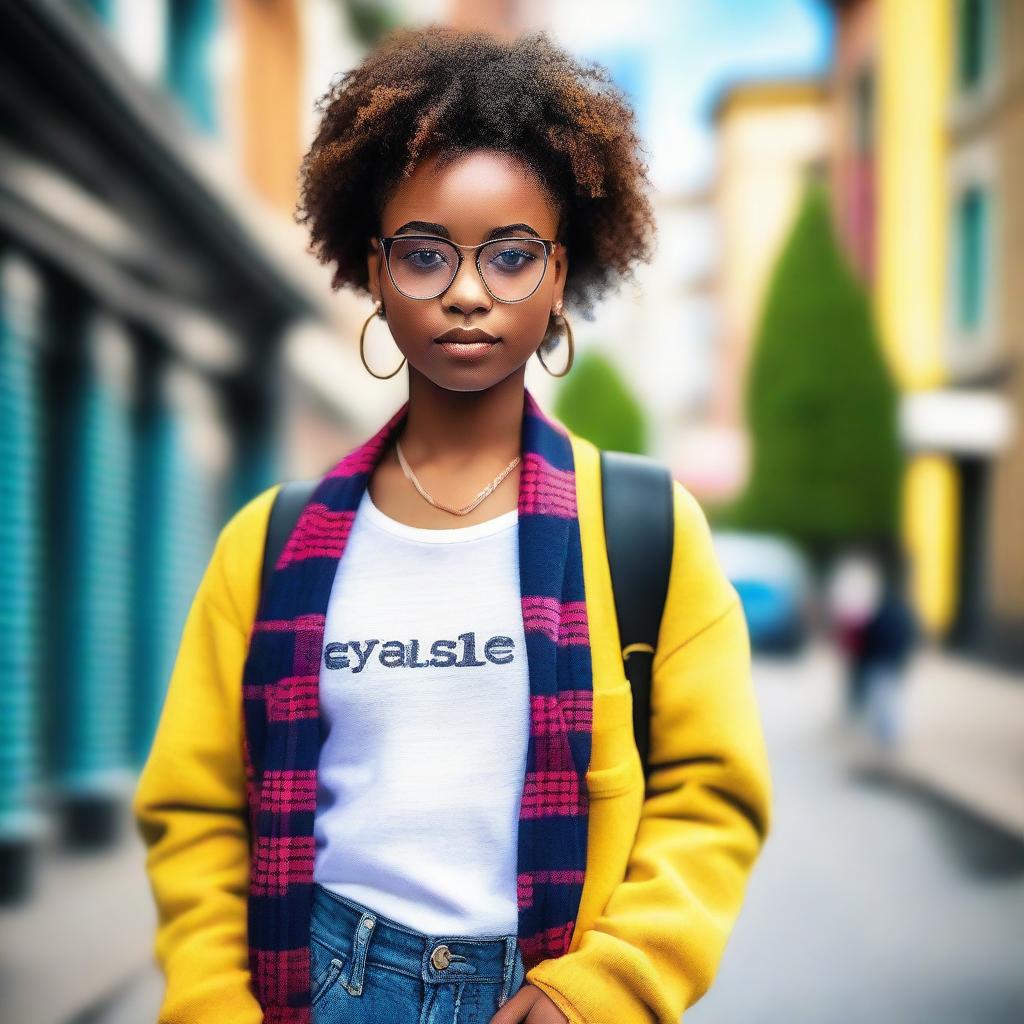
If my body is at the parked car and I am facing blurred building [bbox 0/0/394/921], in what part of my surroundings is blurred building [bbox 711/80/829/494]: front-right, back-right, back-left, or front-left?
back-right

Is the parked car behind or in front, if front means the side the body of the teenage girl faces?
behind

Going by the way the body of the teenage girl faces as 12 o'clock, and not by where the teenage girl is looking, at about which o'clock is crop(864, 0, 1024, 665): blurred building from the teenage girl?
The blurred building is roughly at 7 o'clock from the teenage girl.

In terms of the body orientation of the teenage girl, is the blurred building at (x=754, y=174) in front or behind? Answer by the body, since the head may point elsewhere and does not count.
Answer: behind

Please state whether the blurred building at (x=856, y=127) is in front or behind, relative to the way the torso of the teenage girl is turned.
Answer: behind

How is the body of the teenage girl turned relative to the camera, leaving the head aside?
toward the camera
